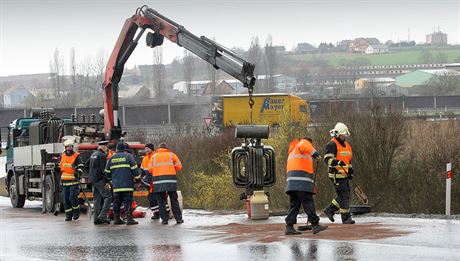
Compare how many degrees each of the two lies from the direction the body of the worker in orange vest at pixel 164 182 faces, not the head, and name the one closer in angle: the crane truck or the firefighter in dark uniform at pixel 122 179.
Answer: the crane truck

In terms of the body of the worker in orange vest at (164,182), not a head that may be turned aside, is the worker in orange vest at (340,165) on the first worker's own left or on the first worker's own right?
on the first worker's own right

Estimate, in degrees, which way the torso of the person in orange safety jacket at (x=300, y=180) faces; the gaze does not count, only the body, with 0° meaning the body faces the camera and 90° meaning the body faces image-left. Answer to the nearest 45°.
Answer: approximately 225°

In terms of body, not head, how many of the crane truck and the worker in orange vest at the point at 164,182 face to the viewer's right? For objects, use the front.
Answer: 0

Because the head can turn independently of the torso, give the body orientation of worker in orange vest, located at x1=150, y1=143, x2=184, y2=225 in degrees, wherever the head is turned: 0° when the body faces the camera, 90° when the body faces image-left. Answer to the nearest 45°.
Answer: approximately 180°

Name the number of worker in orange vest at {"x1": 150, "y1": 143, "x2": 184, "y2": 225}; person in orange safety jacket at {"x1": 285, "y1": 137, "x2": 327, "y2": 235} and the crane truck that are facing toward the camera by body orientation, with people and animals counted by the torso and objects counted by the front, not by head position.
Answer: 0

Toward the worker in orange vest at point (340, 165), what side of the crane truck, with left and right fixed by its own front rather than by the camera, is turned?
back

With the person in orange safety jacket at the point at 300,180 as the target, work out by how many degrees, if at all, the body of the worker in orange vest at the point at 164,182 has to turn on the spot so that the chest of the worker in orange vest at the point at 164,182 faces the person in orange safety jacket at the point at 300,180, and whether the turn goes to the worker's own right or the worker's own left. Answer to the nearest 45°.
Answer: approximately 135° to the worker's own right

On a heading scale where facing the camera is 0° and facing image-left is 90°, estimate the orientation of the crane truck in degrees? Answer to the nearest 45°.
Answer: approximately 135°
